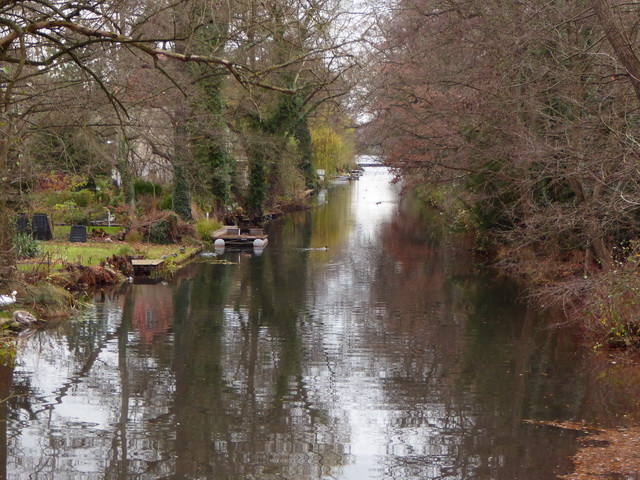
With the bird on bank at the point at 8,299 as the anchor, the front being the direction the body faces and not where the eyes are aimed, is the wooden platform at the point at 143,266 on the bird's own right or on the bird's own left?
on the bird's own left

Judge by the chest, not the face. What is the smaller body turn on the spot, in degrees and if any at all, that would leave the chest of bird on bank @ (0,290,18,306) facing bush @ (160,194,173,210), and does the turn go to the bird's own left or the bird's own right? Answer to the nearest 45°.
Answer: approximately 90° to the bird's own left

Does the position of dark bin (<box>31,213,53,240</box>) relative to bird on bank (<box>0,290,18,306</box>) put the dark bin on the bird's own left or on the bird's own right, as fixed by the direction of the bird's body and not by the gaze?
on the bird's own left

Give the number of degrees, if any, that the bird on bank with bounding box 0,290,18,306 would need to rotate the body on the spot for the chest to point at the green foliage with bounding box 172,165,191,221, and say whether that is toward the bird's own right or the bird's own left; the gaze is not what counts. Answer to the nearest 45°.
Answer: approximately 90° to the bird's own left

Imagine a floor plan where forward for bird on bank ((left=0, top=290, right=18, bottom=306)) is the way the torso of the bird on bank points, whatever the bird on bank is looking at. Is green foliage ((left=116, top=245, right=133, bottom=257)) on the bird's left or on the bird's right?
on the bird's left

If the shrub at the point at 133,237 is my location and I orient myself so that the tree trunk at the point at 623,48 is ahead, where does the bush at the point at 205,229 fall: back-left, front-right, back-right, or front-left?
back-left

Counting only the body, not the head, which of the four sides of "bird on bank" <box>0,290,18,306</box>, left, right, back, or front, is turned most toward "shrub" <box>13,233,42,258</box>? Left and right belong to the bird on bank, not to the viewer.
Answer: left

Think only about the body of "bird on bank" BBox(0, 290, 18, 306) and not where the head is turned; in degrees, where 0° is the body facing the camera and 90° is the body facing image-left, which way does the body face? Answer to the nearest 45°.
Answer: approximately 270°

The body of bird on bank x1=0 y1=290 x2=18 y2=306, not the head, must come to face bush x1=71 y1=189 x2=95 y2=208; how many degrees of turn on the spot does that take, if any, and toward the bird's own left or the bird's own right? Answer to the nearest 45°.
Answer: approximately 90° to the bird's own left
